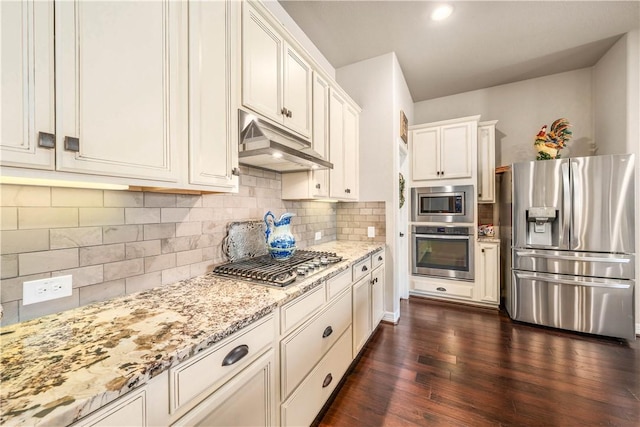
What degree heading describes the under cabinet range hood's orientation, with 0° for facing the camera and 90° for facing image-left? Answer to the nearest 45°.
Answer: approximately 315°

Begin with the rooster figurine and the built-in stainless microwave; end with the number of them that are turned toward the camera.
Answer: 1

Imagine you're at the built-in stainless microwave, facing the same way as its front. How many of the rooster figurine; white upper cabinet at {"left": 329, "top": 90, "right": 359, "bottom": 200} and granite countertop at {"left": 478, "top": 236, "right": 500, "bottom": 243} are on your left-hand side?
2

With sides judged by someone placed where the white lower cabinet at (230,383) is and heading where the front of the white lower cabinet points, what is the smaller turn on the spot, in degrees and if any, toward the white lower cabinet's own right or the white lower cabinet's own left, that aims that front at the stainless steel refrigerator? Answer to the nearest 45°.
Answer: approximately 45° to the white lower cabinet's own left

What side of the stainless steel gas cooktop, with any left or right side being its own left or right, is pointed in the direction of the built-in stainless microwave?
left

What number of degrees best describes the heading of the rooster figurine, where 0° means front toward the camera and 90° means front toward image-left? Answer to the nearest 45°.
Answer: approximately 90°

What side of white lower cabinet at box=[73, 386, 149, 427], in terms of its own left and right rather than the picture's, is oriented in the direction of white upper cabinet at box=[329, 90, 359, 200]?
left

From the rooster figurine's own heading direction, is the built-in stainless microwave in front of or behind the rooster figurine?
in front

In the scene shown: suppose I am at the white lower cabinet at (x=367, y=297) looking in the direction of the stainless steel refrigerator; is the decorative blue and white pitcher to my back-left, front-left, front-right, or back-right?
back-right
